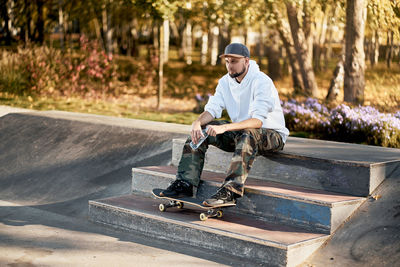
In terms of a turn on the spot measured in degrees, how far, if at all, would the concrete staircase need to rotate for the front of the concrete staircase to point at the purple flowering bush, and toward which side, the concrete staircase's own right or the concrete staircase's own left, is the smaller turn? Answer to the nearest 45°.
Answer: approximately 135° to the concrete staircase's own right

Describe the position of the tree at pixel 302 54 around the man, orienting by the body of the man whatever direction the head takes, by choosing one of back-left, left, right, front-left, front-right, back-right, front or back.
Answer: back-right

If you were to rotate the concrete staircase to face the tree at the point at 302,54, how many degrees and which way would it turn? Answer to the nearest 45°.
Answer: approximately 135° to its right

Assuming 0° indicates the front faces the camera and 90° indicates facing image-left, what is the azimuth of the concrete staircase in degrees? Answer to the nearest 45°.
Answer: approximately 45°

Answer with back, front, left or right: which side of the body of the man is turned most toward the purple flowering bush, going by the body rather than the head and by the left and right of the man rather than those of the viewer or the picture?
back
